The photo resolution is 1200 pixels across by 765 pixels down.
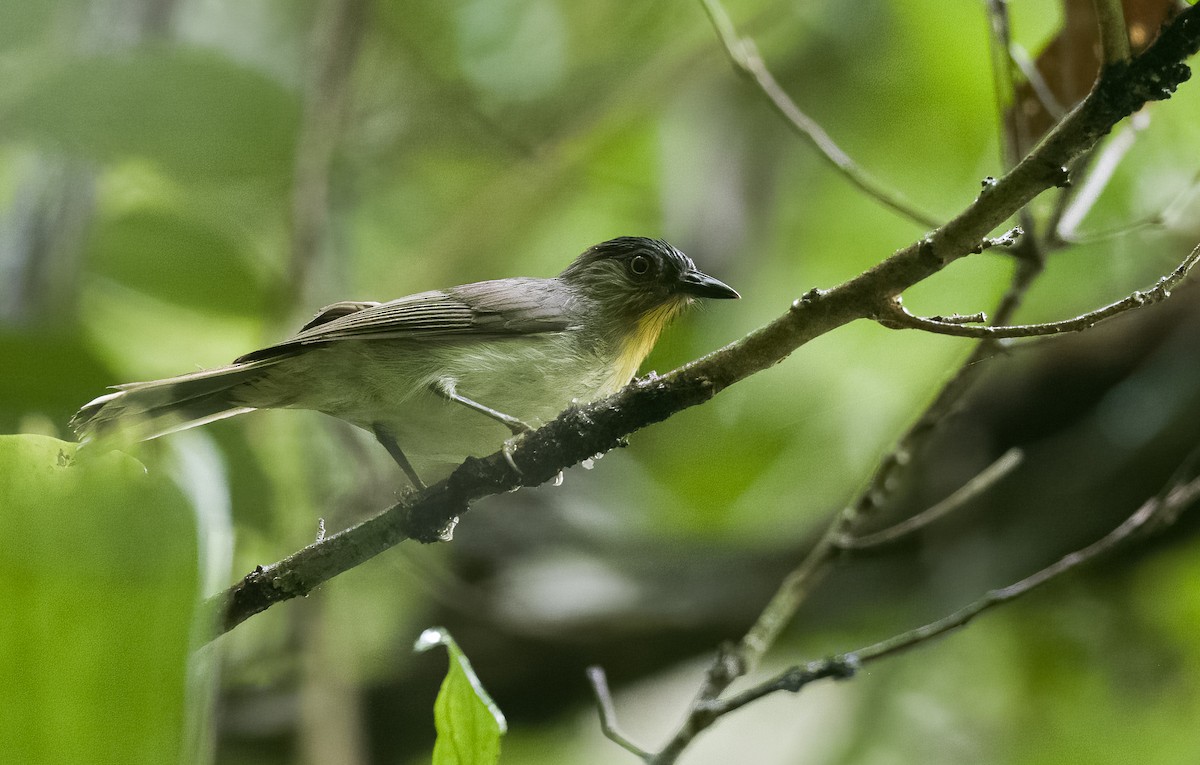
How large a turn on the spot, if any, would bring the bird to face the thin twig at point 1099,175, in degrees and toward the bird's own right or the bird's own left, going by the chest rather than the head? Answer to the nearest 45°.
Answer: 0° — it already faces it

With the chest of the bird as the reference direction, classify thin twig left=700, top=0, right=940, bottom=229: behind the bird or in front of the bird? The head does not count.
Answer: in front

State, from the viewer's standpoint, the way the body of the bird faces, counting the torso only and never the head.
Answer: to the viewer's right

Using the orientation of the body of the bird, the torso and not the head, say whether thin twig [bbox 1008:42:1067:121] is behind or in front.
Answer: in front

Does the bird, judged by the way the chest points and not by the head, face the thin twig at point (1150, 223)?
yes
